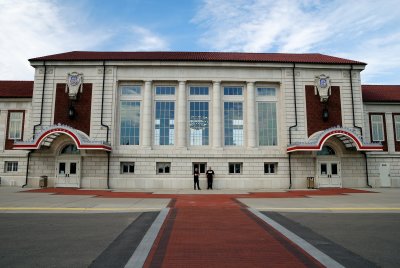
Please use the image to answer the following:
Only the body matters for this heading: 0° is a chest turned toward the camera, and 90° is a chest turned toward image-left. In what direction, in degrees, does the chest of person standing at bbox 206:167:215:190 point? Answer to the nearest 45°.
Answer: approximately 0°

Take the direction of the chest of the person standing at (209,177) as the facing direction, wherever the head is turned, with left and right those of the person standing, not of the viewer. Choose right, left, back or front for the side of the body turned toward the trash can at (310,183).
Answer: left

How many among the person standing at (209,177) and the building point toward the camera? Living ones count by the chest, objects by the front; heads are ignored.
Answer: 2

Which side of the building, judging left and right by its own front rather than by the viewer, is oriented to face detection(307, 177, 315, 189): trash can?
left

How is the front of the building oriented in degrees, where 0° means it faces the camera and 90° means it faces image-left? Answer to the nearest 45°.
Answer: approximately 0°
